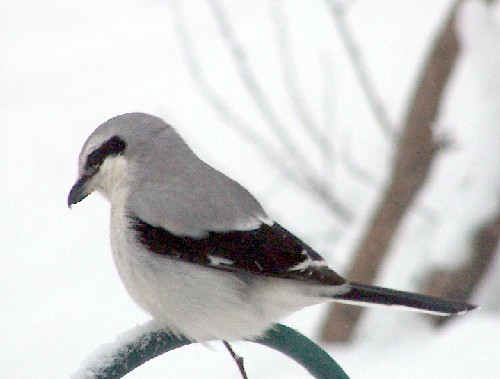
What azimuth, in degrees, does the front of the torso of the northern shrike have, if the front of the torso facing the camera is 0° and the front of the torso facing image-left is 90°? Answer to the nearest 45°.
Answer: approximately 90°

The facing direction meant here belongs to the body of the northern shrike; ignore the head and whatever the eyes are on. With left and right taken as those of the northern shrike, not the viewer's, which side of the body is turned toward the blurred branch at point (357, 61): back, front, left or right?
right

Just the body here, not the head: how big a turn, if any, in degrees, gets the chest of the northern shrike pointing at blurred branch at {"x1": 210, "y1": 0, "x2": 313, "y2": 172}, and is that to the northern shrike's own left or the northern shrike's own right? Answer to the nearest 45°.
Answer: approximately 90° to the northern shrike's own right

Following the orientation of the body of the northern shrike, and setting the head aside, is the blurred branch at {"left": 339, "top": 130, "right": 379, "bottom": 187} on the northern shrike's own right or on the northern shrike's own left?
on the northern shrike's own right

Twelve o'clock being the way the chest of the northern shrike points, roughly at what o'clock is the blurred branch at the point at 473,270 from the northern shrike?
The blurred branch is roughly at 4 o'clock from the northern shrike.
